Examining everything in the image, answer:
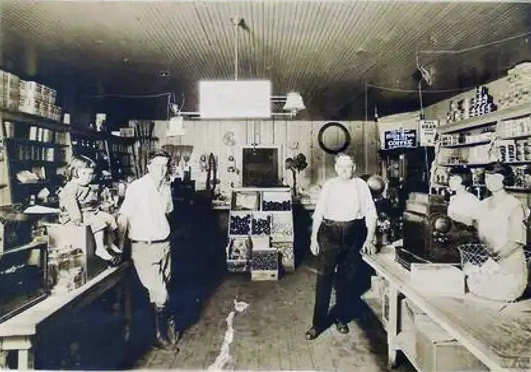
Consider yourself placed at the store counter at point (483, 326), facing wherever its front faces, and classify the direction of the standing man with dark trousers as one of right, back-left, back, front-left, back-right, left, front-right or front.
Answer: right

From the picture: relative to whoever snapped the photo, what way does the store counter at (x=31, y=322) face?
facing to the right of the viewer

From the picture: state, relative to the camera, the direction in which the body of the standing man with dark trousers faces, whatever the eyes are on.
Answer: toward the camera

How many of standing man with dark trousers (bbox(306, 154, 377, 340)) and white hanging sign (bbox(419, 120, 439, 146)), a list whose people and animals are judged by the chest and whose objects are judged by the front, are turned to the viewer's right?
0

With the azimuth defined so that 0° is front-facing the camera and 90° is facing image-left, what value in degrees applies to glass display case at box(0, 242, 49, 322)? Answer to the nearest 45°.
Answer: approximately 315°

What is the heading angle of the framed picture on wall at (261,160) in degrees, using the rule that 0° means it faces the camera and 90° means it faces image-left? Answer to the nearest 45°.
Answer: approximately 0°

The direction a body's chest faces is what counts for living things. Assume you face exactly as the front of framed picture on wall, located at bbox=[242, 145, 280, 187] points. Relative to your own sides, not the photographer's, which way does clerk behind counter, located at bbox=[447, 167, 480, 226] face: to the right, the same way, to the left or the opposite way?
to the right

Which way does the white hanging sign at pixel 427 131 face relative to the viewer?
toward the camera

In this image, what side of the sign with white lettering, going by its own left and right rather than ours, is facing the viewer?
front

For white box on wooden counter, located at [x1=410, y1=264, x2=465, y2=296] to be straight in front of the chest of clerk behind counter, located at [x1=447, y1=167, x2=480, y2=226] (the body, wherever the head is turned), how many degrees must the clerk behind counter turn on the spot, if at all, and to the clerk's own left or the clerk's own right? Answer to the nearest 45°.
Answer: approximately 45° to the clerk's own left

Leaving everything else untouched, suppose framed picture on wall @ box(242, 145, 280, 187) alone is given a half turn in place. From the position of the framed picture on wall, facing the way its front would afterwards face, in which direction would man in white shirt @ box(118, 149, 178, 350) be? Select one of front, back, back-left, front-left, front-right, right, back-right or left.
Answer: back

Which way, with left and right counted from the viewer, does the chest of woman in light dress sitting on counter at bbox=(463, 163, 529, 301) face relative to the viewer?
facing the viewer and to the left of the viewer

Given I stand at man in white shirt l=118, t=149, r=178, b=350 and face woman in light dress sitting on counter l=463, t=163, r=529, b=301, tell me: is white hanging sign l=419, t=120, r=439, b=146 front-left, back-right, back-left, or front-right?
front-left

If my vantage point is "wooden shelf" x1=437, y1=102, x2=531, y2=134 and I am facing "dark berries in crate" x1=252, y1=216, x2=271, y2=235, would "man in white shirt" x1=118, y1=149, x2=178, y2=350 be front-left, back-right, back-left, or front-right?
front-left

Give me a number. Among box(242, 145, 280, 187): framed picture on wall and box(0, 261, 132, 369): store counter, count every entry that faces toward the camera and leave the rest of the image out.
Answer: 1
